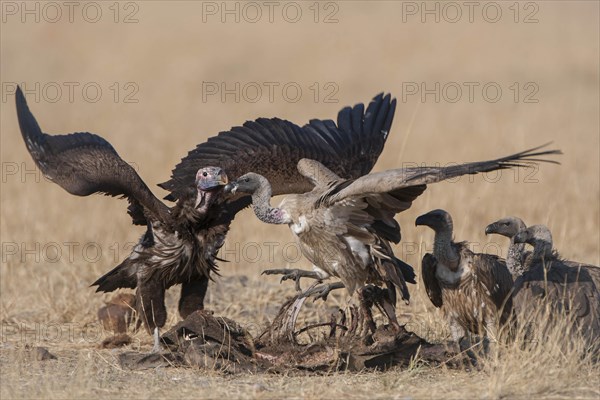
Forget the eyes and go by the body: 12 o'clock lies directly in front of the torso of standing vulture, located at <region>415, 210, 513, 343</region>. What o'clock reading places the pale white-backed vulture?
The pale white-backed vulture is roughly at 1 o'clock from the standing vulture.

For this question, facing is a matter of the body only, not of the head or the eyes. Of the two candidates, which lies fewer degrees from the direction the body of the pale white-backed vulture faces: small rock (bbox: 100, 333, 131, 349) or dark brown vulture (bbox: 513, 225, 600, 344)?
the small rock

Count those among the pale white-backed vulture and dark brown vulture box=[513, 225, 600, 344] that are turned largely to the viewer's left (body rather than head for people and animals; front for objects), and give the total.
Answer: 2

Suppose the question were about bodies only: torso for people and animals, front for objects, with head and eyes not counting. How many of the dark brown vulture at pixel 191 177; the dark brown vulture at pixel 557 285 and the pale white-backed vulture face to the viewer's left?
2

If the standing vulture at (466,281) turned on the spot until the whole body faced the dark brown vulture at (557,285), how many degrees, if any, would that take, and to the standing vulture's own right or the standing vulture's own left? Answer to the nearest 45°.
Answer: approximately 135° to the standing vulture's own left

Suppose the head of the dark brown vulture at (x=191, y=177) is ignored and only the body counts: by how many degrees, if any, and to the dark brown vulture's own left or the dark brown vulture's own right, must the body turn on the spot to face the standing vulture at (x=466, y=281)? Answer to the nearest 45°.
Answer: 0° — it already faces it

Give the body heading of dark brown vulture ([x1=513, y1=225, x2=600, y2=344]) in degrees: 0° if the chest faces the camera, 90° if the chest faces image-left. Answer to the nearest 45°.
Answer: approximately 90°

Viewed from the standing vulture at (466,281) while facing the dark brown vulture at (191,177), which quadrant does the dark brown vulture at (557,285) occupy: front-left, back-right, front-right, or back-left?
back-right

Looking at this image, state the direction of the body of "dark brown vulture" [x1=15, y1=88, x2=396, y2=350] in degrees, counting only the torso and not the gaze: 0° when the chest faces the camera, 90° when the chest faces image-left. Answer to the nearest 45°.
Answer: approximately 315°

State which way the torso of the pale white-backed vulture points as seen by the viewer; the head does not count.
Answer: to the viewer's left
